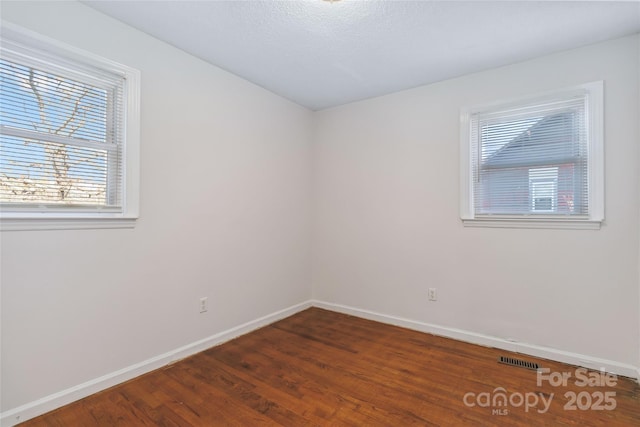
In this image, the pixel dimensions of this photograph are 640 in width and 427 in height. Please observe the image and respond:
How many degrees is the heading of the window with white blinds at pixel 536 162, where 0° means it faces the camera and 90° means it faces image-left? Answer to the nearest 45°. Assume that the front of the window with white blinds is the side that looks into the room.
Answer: approximately 45°

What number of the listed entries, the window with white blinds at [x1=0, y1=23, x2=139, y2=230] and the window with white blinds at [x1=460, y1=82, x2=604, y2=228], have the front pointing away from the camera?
0

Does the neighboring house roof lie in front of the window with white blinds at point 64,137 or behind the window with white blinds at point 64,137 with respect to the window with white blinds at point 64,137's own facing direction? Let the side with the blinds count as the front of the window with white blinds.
in front

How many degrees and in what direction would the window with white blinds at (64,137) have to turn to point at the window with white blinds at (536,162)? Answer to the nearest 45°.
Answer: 0° — it already faces it

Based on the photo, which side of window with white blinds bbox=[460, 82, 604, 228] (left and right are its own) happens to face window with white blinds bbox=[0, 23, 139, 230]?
front

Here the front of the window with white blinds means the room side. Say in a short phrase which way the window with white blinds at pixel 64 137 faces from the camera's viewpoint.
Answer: facing the viewer and to the right of the viewer
